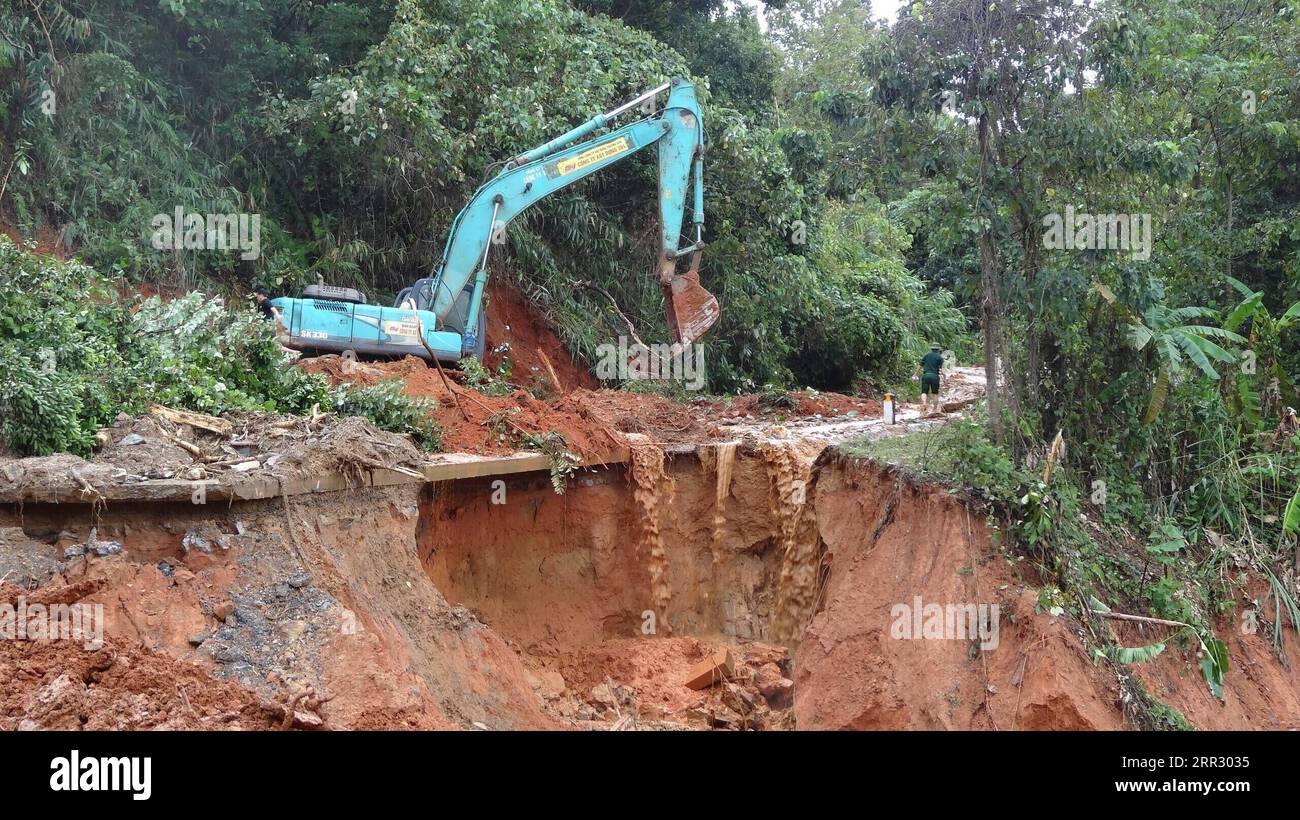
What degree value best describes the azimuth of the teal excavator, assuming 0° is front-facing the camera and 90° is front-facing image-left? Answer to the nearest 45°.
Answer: approximately 270°

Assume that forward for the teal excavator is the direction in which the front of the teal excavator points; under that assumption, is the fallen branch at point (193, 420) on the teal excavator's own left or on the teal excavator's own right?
on the teal excavator's own right

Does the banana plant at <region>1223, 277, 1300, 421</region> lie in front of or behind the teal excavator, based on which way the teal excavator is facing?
in front

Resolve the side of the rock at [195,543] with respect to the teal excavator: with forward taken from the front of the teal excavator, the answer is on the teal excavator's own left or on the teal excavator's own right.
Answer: on the teal excavator's own right

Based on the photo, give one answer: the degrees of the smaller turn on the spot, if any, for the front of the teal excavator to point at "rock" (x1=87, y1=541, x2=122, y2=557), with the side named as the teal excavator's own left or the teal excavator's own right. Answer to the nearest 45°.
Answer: approximately 90° to the teal excavator's own right

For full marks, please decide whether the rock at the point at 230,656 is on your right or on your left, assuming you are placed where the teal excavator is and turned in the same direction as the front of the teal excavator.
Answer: on your right

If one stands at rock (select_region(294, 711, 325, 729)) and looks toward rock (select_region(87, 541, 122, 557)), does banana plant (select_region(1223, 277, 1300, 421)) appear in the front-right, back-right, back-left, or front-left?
back-right

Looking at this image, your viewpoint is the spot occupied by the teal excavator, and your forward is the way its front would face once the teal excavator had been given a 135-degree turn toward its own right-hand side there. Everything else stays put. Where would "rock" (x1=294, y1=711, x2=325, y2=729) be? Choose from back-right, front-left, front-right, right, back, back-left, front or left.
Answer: front-left

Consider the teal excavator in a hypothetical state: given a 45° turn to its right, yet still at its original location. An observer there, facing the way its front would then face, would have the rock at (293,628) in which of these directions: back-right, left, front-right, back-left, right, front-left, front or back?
front-right
